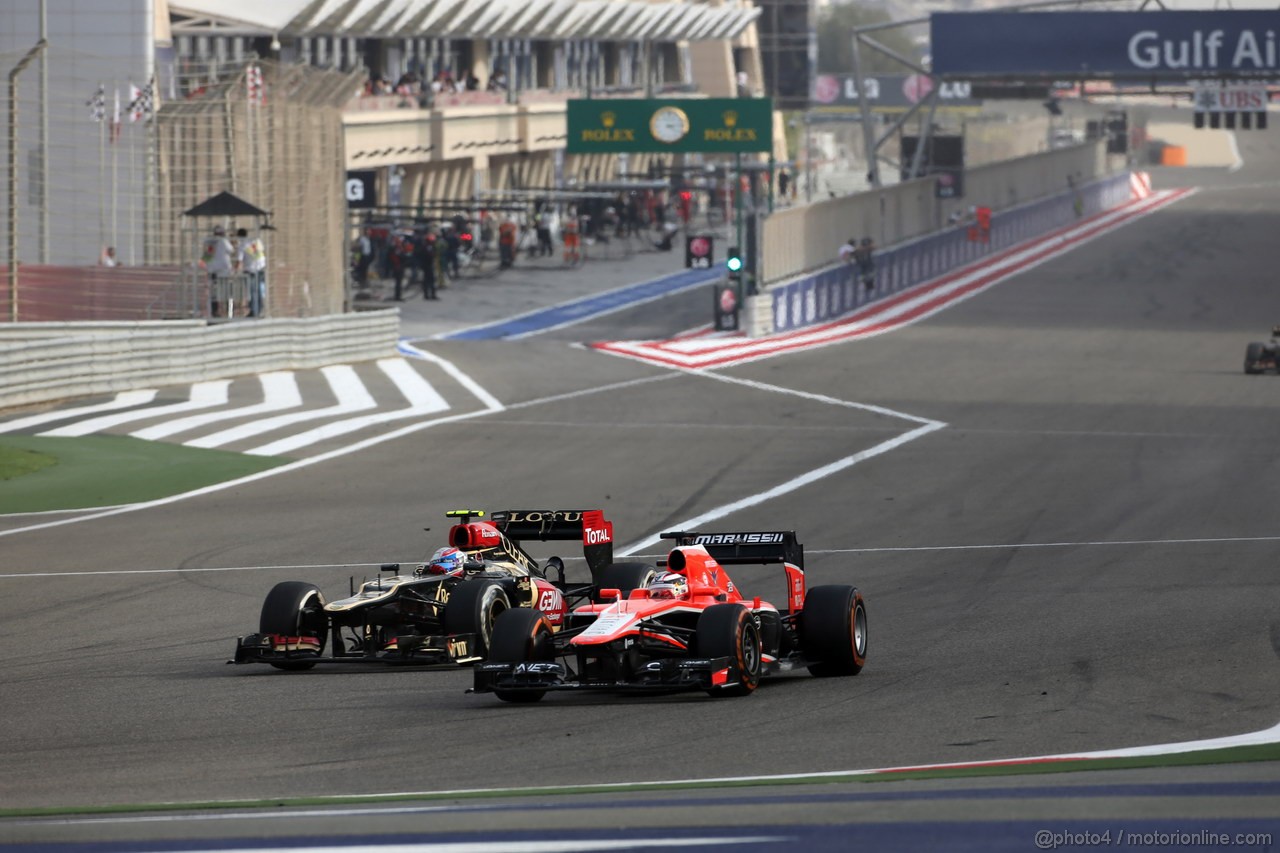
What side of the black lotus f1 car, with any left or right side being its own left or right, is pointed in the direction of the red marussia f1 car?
left

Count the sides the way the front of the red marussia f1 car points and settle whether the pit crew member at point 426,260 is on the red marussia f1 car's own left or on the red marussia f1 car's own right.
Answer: on the red marussia f1 car's own right

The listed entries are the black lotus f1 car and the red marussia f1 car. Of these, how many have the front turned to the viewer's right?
0

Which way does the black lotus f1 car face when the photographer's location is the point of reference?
facing the viewer and to the left of the viewer

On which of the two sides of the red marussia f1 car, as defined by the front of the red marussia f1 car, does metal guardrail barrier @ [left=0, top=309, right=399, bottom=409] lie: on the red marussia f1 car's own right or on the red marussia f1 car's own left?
on the red marussia f1 car's own right
